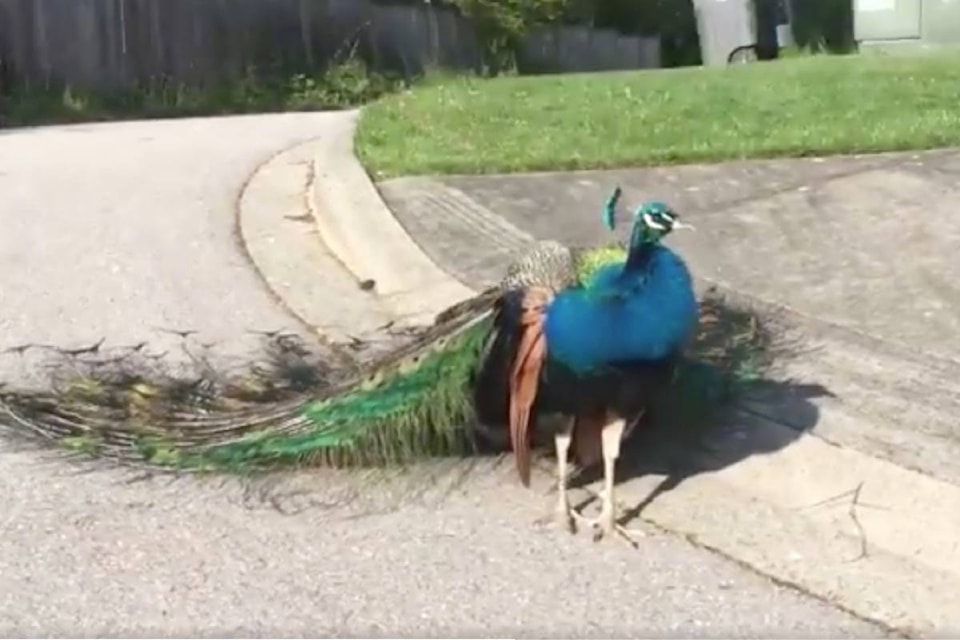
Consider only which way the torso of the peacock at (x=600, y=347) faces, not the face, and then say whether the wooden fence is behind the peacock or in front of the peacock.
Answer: behind

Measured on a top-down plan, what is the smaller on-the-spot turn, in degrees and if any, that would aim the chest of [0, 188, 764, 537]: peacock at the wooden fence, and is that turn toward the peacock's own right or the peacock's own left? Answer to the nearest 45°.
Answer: approximately 135° to the peacock's own left

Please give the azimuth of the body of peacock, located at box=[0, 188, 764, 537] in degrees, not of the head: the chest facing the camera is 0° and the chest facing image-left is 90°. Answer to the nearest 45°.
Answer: approximately 315°

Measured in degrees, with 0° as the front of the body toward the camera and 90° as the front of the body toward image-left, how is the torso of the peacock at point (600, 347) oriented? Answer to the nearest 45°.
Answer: approximately 315°
